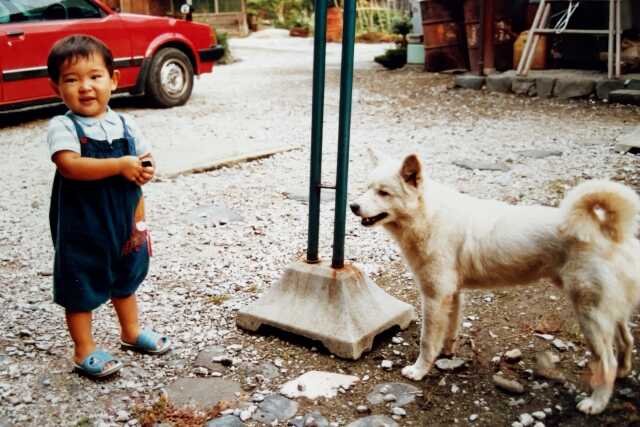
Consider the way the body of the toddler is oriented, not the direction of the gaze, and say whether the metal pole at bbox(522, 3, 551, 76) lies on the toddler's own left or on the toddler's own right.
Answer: on the toddler's own left

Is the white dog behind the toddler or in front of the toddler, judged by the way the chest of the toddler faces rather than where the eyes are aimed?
in front

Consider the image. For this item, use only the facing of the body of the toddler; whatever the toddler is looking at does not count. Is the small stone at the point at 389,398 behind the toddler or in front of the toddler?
in front

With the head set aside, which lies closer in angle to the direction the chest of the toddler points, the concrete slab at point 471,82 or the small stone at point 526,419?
the small stone

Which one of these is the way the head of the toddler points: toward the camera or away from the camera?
toward the camera

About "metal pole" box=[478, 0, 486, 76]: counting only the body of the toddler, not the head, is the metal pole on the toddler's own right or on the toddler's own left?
on the toddler's own left

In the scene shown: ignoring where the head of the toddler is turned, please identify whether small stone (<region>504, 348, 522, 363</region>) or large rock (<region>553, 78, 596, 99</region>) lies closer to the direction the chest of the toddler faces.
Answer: the small stone

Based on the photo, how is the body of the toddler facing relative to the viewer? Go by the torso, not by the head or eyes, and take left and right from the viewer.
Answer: facing the viewer and to the right of the viewer

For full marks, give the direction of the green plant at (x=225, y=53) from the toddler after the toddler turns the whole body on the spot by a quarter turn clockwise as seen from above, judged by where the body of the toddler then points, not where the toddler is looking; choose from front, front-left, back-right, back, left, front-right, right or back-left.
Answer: back-right

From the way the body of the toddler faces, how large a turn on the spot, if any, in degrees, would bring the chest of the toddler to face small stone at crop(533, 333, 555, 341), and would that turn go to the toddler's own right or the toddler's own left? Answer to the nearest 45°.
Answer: approximately 45° to the toddler's own left

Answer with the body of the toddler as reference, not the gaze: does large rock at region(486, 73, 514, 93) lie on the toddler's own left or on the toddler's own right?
on the toddler's own left
